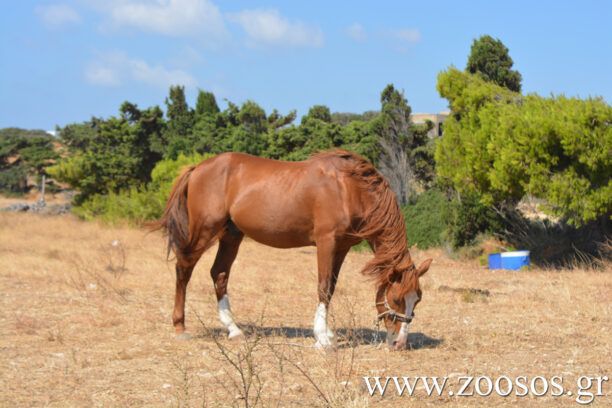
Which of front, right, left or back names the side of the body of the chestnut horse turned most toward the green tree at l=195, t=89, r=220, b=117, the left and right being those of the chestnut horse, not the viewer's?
left

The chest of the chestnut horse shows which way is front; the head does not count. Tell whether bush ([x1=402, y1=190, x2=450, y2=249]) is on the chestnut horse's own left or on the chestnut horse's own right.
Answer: on the chestnut horse's own left

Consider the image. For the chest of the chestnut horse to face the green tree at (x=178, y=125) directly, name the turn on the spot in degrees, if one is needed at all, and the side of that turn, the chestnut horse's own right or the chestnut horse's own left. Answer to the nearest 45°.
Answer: approximately 90° to the chestnut horse's own left

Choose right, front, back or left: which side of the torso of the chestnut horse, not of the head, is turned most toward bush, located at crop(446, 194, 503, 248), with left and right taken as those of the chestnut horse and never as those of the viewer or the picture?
left

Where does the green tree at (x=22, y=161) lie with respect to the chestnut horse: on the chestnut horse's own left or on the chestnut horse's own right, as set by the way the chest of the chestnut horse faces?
on the chestnut horse's own left

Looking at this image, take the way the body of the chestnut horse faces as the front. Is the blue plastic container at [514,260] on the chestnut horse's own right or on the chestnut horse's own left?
on the chestnut horse's own left

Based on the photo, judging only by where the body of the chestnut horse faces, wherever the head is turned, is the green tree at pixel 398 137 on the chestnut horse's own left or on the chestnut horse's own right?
on the chestnut horse's own left

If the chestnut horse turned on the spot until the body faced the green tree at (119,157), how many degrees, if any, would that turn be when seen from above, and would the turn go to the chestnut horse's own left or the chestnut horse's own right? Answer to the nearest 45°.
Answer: approximately 90° to the chestnut horse's own left

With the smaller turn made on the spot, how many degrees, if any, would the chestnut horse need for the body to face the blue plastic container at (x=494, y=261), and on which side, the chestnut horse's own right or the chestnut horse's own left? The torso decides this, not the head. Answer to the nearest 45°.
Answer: approximately 45° to the chestnut horse's own left

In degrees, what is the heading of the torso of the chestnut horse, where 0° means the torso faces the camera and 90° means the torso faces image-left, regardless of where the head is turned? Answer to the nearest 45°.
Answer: approximately 270°
